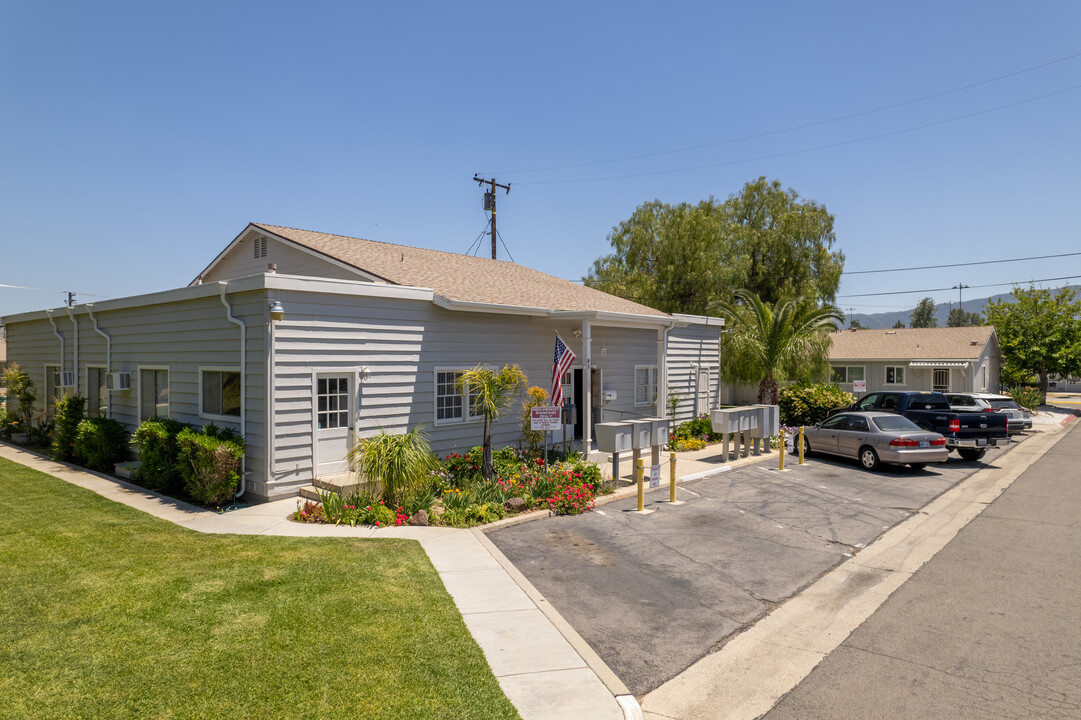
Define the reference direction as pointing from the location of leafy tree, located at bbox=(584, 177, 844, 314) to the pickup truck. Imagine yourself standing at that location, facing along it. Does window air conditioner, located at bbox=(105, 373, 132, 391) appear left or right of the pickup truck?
right

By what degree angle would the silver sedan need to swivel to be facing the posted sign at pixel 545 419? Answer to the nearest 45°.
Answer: approximately 90° to its left

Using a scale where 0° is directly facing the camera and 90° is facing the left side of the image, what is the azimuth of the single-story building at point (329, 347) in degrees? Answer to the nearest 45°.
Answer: approximately 315°

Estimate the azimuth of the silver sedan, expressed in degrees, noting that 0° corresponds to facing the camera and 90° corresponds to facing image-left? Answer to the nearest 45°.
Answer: approximately 135°

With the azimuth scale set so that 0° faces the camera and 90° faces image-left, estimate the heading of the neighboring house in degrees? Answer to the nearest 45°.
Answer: approximately 0°

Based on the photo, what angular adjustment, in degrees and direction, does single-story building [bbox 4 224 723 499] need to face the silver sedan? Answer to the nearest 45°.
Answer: approximately 45° to its left

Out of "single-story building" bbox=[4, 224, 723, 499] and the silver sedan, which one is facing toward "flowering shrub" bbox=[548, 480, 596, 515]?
the single-story building

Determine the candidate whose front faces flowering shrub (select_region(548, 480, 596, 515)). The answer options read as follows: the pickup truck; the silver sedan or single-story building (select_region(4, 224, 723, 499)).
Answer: the single-story building

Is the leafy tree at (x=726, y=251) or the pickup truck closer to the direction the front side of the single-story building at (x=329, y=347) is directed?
the pickup truck

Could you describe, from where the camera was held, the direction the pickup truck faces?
facing away from the viewer and to the left of the viewer

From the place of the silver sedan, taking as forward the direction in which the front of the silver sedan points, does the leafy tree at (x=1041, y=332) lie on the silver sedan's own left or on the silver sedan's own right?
on the silver sedan's own right

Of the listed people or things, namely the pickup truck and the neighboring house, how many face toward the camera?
1
